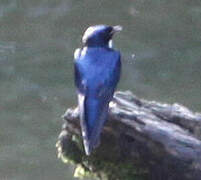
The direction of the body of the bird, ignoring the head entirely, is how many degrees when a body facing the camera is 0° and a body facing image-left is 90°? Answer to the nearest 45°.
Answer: approximately 180°
